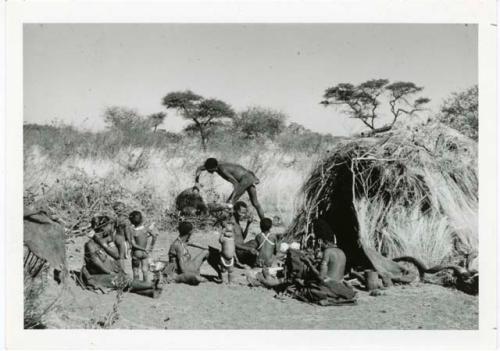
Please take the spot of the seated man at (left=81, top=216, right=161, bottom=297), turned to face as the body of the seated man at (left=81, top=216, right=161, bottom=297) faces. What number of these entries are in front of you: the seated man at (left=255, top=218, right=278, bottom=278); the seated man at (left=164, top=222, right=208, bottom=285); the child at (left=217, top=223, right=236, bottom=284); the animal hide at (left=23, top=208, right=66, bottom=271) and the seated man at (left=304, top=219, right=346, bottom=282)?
4

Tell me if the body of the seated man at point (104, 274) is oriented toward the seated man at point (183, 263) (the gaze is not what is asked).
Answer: yes

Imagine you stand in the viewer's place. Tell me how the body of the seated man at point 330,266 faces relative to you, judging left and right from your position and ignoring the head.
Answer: facing away from the viewer and to the left of the viewer

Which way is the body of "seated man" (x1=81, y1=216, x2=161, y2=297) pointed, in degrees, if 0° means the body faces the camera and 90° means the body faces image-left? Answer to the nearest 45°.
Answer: approximately 270°

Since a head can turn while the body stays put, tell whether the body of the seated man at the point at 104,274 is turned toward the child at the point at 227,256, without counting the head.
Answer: yes

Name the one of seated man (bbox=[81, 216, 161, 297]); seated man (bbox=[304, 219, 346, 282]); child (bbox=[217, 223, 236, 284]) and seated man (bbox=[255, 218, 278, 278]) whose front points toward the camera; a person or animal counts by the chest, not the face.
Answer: the child
